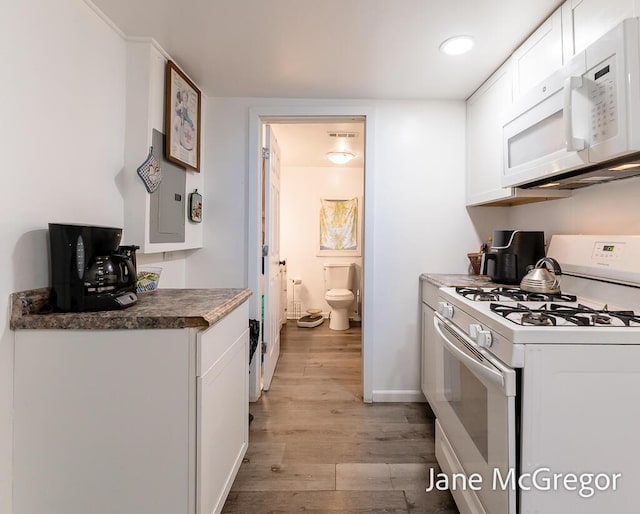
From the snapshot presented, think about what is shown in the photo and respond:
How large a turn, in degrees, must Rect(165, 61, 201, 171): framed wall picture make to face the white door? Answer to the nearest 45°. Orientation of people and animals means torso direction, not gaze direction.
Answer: approximately 90° to its left

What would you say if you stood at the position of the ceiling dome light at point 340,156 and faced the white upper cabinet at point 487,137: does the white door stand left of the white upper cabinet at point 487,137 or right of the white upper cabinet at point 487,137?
right

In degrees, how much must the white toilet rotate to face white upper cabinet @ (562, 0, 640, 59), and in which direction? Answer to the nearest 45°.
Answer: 0° — it already faces it

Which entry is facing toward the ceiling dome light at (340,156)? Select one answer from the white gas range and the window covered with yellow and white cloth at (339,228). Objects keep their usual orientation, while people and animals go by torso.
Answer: the window covered with yellow and white cloth

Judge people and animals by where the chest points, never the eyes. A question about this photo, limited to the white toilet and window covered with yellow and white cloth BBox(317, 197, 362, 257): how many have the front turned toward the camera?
2

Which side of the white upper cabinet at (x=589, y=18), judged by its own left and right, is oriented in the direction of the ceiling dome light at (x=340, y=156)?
right

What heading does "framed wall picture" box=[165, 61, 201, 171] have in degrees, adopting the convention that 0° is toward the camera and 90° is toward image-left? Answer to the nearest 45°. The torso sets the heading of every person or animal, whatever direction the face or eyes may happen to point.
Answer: approximately 315°

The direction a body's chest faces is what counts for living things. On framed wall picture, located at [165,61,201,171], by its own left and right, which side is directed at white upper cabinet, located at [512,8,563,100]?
front

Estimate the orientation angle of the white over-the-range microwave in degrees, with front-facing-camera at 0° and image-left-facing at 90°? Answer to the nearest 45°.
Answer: approximately 45°

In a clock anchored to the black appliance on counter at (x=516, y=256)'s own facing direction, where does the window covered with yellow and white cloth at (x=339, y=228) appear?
The window covered with yellow and white cloth is roughly at 3 o'clock from the black appliance on counter.

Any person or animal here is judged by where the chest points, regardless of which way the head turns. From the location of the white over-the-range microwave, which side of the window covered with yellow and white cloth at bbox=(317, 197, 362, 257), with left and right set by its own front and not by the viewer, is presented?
front

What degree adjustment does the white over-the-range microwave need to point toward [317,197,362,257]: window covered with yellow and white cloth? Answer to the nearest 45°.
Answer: approximately 90° to its right

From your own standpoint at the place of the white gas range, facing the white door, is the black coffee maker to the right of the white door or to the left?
left

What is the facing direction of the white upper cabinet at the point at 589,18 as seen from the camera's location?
facing the viewer and to the left of the viewer
